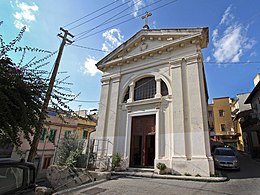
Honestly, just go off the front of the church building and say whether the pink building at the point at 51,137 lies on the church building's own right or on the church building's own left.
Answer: on the church building's own right

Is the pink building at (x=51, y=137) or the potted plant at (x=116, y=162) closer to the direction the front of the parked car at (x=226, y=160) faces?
the potted plant

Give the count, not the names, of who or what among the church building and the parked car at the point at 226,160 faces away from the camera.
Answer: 0

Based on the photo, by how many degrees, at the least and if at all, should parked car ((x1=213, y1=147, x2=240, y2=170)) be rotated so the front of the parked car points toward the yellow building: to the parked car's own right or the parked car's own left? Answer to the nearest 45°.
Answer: approximately 180°

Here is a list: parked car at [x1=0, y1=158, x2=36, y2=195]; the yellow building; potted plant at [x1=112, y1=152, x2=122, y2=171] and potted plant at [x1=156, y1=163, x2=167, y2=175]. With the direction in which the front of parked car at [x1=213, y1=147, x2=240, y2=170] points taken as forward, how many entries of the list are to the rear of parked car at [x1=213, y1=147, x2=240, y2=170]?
1

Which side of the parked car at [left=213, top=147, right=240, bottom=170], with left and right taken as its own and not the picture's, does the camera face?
front

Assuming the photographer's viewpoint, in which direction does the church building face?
facing the viewer and to the left of the viewer
